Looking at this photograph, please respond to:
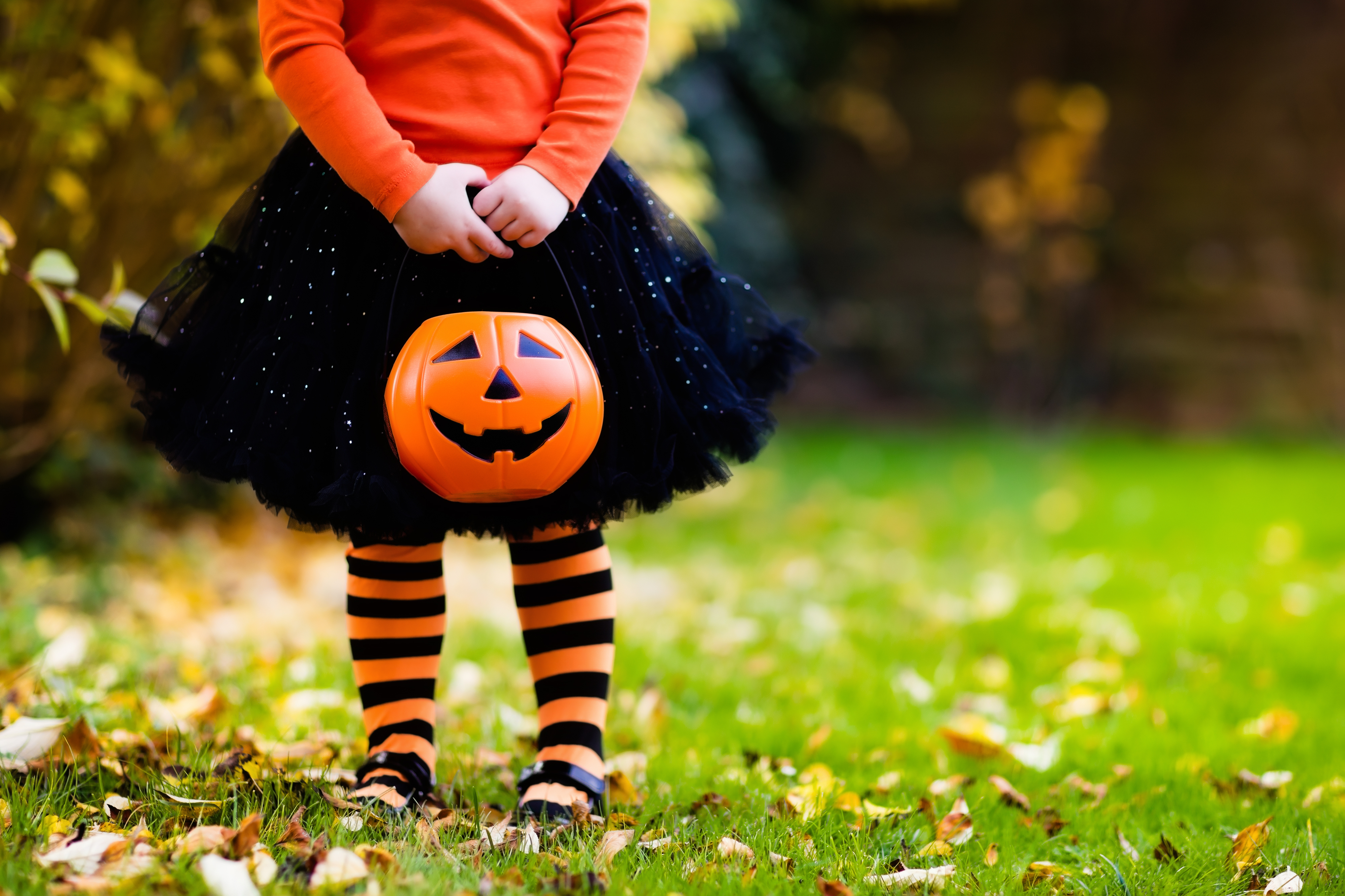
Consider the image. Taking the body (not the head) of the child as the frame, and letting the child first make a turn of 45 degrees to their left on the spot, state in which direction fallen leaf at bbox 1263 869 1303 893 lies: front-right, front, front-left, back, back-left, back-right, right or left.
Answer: front-left

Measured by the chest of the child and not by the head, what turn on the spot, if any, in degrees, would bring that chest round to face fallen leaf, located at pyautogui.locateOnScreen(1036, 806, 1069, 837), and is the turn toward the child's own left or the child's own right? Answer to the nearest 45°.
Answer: approximately 135° to the child's own left

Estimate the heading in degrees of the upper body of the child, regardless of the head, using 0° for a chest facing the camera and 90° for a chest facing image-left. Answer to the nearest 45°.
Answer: approximately 0°

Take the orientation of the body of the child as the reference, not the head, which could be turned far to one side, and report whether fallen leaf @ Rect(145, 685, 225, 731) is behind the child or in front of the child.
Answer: behind
